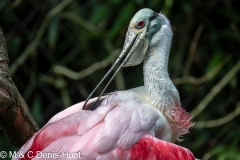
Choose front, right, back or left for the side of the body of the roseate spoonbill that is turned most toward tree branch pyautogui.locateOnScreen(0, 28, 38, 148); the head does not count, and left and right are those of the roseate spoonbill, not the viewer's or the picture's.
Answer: back

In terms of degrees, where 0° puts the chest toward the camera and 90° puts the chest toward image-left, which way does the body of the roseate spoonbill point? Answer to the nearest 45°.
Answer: approximately 270°

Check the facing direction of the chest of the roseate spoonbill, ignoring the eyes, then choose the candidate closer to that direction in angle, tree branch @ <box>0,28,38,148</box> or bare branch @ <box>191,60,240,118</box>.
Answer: the bare branch

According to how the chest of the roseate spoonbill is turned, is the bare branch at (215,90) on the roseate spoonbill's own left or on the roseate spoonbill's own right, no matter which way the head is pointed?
on the roseate spoonbill's own left
